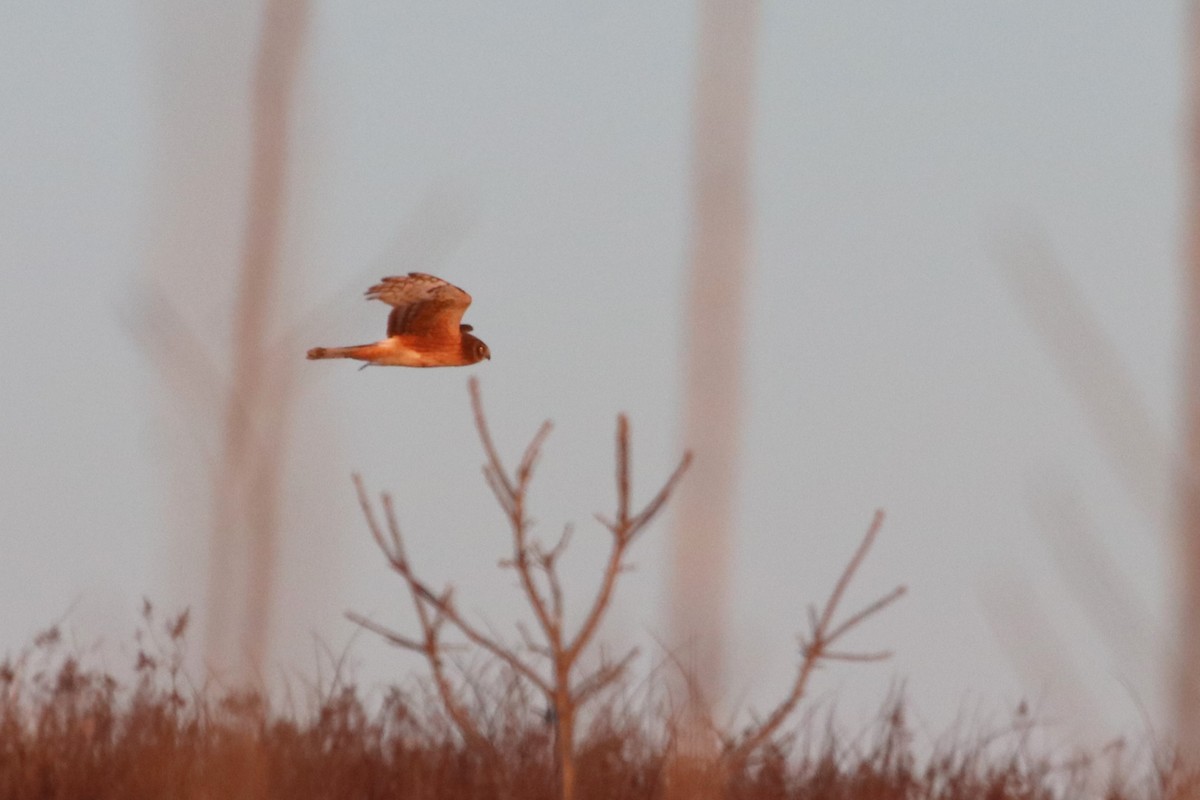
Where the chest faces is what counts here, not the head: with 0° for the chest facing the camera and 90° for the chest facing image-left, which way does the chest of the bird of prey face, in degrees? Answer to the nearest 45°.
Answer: approximately 270°
